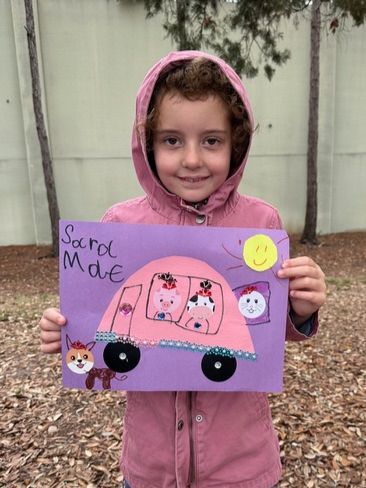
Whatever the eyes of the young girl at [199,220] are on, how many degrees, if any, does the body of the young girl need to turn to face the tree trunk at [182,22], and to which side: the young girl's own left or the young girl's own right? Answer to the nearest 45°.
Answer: approximately 180°

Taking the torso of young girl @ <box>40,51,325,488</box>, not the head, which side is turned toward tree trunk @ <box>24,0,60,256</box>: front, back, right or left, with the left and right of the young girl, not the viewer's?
back

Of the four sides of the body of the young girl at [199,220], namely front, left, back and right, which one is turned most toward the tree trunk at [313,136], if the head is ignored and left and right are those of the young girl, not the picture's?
back

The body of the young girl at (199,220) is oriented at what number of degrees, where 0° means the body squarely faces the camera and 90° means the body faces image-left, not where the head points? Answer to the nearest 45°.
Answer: approximately 0°
